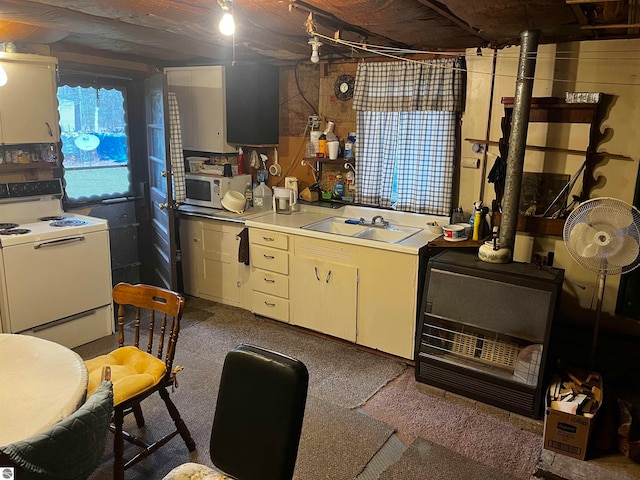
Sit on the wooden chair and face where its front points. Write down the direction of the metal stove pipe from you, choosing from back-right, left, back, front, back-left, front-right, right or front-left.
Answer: back-left

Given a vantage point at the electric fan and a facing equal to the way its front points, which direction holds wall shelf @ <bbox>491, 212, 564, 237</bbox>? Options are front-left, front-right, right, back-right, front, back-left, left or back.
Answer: back-right

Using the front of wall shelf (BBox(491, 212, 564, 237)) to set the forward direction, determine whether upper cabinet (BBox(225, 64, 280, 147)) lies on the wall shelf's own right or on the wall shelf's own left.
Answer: on the wall shelf's own right

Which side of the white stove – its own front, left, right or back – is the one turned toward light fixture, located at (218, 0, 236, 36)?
front

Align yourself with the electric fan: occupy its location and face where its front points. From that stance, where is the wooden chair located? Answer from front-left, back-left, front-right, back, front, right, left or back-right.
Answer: front-right

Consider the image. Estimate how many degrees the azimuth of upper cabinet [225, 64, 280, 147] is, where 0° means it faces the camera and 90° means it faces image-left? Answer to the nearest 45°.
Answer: approximately 0°

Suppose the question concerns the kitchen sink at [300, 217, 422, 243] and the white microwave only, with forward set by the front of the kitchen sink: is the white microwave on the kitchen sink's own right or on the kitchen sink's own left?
on the kitchen sink's own right

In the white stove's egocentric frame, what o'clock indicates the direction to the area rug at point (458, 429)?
The area rug is roughly at 12 o'clock from the white stove.

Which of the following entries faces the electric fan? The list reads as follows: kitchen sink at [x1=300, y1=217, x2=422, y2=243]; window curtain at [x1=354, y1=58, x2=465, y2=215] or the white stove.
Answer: the white stove

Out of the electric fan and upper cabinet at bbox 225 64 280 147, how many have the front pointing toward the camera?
2

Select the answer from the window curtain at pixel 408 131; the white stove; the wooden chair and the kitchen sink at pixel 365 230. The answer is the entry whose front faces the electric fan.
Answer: the white stove

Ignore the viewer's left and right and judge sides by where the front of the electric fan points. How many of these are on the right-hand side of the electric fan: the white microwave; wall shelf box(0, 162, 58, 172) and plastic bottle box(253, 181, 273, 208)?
3

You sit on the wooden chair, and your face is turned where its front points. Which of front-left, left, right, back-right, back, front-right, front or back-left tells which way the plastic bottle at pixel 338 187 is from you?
back

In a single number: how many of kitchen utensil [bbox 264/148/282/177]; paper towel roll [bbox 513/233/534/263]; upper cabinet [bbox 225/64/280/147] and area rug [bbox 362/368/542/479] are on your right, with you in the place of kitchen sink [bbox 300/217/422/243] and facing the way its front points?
2
